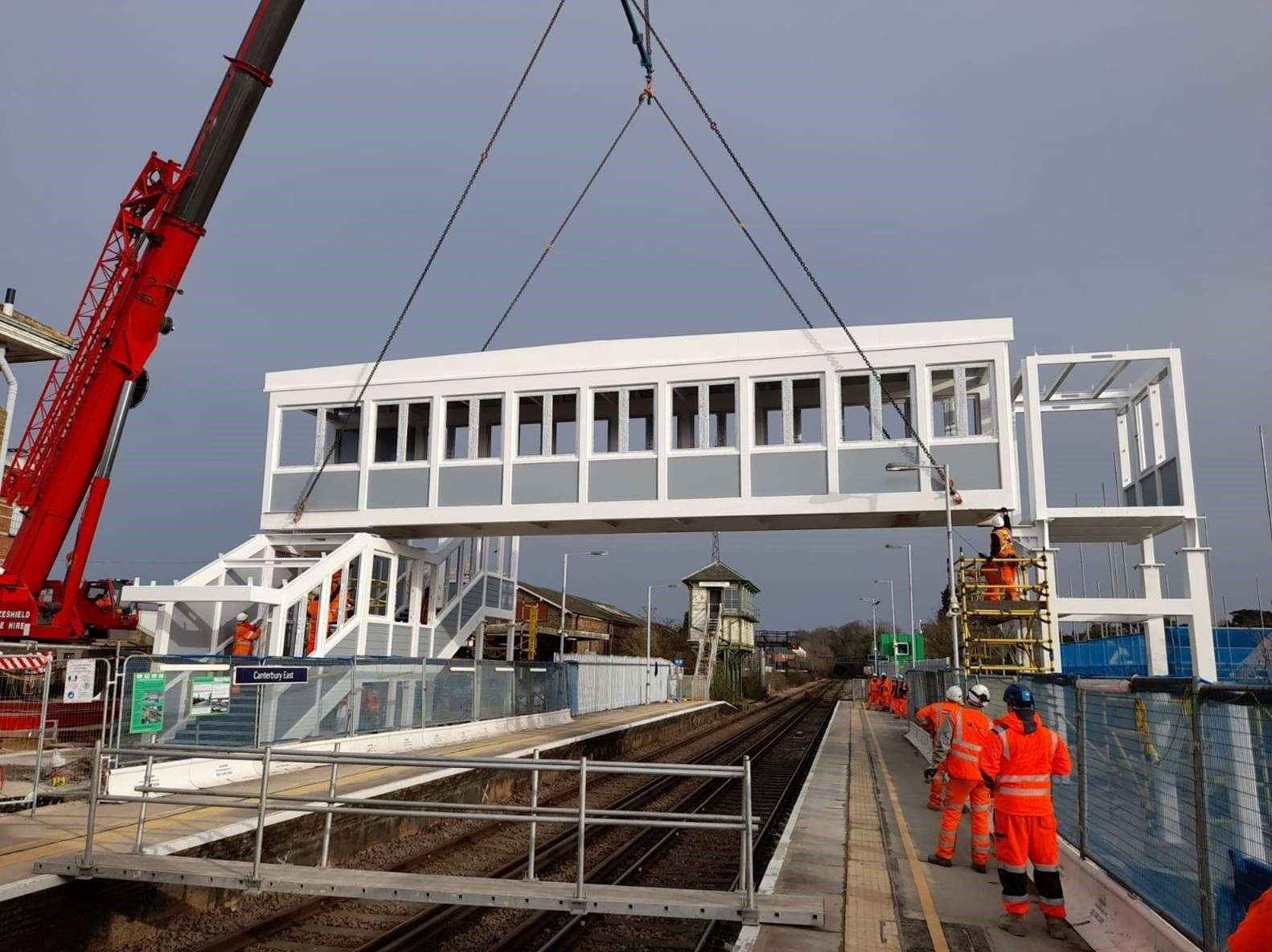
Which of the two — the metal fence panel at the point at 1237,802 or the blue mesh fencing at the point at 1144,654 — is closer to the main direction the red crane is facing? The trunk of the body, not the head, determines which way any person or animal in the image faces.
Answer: the blue mesh fencing

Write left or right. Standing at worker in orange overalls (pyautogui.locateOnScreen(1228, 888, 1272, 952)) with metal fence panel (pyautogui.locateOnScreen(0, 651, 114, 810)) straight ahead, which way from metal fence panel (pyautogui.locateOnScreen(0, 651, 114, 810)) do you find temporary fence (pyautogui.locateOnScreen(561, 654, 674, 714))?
right

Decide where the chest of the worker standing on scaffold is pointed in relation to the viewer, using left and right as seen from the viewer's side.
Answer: facing away from the viewer and to the left of the viewer

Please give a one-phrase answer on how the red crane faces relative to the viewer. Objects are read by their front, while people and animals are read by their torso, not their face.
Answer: facing to the right of the viewer

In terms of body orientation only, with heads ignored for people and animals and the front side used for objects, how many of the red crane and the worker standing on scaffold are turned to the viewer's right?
1

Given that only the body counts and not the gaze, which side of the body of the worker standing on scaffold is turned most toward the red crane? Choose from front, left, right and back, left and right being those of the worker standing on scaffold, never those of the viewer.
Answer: left

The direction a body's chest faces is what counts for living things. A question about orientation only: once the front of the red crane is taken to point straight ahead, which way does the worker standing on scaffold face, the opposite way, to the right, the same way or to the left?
to the left

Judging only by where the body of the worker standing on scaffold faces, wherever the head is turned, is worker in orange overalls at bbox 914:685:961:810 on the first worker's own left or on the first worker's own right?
on the first worker's own left

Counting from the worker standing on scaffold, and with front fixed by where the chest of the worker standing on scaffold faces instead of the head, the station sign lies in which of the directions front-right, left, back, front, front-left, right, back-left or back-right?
left

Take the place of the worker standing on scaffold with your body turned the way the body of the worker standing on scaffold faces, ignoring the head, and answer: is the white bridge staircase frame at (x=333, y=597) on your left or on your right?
on your left

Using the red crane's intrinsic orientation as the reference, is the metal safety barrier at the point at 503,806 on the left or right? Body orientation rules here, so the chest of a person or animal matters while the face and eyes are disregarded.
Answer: on its right

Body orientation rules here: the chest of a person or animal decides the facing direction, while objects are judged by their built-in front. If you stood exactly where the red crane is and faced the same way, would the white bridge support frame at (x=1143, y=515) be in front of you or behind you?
in front
